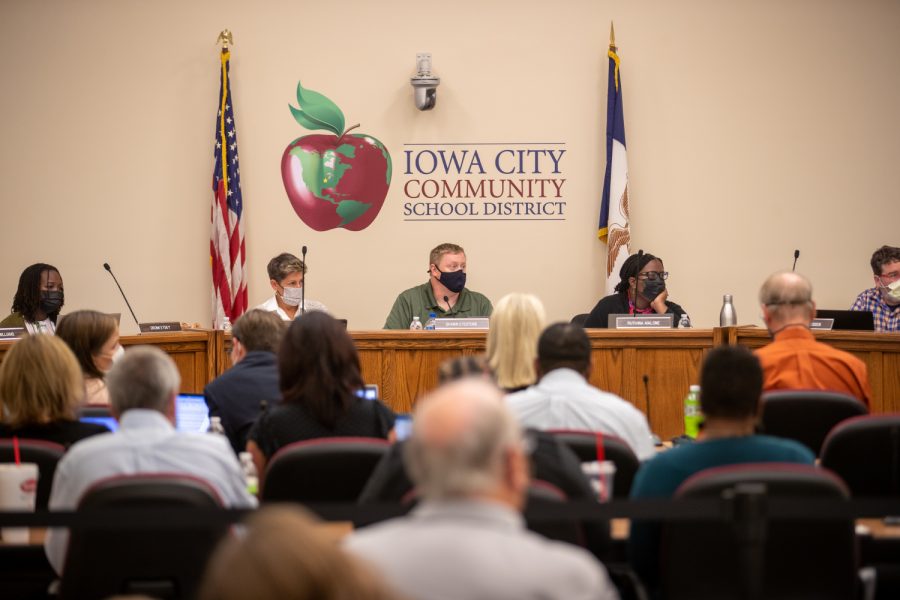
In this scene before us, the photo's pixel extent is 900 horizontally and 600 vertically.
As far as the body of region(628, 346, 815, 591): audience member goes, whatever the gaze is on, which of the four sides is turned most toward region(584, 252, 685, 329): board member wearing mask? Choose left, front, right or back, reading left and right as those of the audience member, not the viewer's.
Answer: front

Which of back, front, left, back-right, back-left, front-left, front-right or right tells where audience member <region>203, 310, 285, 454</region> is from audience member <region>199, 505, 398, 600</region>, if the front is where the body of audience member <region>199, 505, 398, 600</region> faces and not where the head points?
front

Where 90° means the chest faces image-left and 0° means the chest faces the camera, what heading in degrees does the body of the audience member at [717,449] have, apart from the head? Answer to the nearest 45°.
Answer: approximately 180°

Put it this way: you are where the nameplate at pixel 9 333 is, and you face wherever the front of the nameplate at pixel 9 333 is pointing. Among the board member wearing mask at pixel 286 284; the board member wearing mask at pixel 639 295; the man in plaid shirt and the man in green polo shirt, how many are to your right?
0

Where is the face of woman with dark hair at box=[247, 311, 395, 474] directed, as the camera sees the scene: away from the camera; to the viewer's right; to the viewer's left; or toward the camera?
away from the camera

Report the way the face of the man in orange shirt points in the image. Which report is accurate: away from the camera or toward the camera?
away from the camera

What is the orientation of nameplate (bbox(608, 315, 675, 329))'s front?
toward the camera

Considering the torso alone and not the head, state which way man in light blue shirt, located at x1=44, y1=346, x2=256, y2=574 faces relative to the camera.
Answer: away from the camera

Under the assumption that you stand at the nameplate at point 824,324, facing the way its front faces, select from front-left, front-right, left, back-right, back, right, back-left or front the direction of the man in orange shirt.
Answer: front

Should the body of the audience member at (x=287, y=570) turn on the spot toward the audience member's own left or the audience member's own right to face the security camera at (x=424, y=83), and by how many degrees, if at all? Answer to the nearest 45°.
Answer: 0° — they already face it

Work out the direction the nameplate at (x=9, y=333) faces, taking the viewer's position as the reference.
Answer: facing the viewer

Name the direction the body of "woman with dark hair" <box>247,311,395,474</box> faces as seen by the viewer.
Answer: away from the camera

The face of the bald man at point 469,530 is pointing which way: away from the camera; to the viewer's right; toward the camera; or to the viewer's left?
away from the camera

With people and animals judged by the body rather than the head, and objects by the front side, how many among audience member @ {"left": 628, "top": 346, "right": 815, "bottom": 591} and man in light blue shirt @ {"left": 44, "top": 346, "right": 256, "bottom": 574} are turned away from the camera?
2

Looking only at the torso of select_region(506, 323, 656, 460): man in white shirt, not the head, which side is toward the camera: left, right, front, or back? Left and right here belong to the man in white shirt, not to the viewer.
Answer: back

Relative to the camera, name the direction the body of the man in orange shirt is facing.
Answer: away from the camera

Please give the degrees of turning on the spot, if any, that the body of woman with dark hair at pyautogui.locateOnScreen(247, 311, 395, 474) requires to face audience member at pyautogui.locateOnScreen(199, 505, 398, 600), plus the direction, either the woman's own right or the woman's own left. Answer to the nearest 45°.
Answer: approximately 180°

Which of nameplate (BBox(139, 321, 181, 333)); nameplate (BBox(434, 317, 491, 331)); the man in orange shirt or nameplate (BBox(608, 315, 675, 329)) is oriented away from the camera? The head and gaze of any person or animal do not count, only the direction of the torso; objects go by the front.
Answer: the man in orange shirt

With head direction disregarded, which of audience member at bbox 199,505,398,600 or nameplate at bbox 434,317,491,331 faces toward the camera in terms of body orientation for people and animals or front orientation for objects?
the nameplate

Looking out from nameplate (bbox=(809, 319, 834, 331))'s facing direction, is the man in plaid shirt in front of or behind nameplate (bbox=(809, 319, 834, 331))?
behind

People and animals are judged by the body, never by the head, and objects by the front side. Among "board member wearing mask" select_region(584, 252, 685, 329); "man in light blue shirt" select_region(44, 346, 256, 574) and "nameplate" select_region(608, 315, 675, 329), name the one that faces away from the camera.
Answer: the man in light blue shirt

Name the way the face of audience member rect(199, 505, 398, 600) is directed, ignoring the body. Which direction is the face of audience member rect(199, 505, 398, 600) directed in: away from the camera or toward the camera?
away from the camera

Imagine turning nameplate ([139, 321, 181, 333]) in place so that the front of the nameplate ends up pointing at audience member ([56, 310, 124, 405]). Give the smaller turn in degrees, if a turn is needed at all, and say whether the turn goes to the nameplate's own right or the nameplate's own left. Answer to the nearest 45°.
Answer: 0° — it already faces them

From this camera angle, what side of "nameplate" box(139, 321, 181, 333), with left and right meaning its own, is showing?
front
